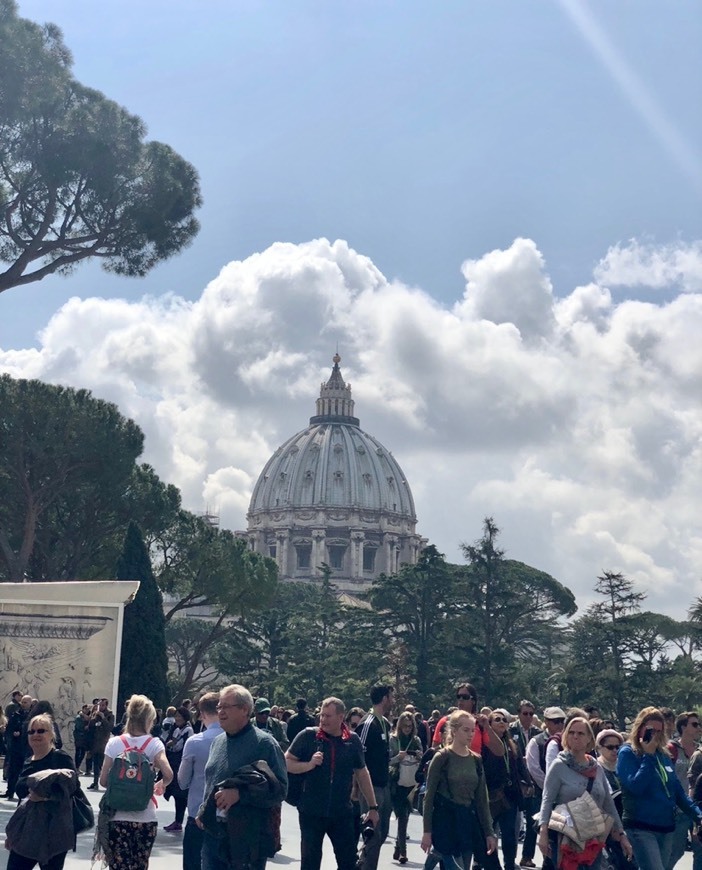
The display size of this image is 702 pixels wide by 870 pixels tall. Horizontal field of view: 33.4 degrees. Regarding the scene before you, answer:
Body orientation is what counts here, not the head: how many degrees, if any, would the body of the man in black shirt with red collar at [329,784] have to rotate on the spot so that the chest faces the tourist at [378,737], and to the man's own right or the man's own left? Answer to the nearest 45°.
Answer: approximately 180°

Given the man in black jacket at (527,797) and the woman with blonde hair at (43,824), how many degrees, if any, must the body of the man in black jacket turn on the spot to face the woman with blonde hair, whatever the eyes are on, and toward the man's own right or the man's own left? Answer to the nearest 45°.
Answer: approximately 45° to the man's own right

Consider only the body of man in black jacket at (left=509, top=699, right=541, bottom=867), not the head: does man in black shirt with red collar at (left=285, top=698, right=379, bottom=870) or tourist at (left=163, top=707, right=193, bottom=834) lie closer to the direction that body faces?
the man in black shirt with red collar

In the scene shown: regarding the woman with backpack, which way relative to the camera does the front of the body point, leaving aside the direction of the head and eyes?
away from the camera

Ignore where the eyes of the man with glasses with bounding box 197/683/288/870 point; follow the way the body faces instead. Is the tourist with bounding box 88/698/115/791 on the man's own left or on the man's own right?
on the man's own right

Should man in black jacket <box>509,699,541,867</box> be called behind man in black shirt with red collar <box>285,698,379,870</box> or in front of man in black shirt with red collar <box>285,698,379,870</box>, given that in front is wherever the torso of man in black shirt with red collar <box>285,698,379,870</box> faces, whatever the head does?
behind

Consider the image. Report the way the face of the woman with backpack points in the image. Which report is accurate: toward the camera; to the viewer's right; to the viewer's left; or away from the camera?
away from the camera
